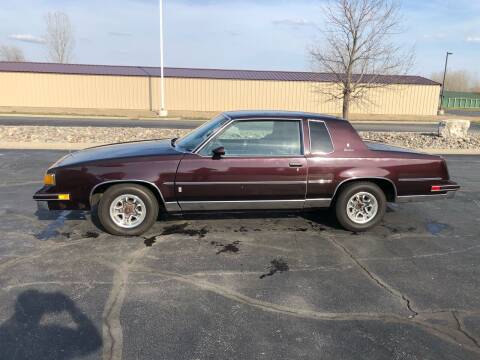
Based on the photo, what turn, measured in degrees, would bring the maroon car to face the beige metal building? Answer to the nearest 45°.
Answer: approximately 90° to its right

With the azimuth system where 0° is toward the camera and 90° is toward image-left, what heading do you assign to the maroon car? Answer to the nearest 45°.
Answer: approximately 90°

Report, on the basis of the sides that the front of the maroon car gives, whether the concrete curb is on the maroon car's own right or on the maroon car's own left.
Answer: on the maroon car's own right
